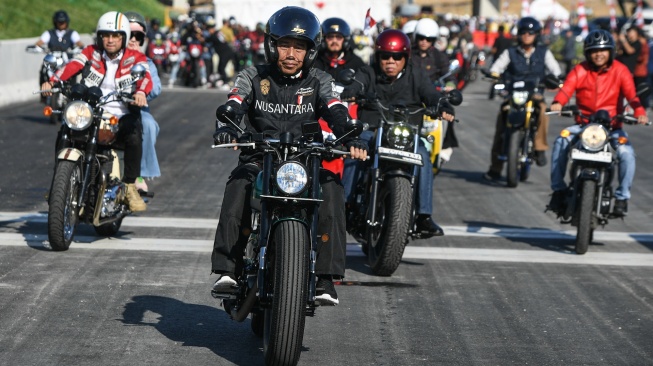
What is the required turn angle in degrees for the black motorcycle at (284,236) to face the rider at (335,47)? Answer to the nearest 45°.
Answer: approximately 180°

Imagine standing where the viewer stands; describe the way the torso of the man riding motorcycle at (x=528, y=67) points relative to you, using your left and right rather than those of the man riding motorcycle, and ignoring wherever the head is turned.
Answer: facing the viewer

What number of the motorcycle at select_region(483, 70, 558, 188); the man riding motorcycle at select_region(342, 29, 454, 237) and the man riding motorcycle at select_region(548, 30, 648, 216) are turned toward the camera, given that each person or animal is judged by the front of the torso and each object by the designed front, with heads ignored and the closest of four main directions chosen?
3

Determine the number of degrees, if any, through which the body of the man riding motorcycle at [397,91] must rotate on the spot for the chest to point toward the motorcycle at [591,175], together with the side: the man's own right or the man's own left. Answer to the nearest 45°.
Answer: approximately 90° to the man's own left

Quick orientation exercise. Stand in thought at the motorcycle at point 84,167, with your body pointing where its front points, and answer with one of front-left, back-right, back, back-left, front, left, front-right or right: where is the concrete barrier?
back-right

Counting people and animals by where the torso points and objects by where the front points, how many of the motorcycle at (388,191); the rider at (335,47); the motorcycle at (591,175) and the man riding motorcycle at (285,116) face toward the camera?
4

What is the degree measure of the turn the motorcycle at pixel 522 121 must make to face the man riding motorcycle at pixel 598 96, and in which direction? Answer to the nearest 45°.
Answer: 0° — it already faces them

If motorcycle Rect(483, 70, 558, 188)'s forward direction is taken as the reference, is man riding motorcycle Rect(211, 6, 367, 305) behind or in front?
in front

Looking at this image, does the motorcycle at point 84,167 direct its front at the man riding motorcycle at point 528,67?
no

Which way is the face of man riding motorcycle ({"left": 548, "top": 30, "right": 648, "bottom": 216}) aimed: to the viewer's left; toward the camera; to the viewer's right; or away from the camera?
toward the camera

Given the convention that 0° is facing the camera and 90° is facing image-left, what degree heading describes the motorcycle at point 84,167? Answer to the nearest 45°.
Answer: approximately 45°

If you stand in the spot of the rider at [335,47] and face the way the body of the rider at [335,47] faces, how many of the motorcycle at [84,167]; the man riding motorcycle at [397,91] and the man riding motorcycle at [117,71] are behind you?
0

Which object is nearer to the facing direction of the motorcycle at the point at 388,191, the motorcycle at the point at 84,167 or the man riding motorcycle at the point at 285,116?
the man riding motorcycle

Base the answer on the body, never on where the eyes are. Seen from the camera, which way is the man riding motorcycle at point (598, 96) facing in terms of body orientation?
toward the camera

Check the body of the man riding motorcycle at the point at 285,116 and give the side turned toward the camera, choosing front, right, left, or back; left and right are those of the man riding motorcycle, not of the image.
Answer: front

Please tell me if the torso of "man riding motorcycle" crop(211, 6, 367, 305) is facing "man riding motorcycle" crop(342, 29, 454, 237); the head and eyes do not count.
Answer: no

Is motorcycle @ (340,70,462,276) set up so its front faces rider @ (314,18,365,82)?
no

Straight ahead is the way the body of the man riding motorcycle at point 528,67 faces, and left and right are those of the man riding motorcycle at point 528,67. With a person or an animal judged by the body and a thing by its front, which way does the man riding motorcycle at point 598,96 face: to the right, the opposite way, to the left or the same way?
the same way

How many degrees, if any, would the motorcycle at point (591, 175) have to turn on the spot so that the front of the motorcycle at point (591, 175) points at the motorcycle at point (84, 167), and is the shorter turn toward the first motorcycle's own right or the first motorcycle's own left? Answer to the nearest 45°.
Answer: approximately 45° to the first motorcycle's own right

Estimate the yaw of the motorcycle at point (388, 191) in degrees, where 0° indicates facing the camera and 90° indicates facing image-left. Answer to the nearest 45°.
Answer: approximately 0°

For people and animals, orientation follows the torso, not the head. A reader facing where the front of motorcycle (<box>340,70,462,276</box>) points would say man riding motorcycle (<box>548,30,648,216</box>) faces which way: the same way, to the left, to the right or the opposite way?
the same way

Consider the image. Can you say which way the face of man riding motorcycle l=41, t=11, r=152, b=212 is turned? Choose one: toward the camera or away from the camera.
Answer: toward the camera
